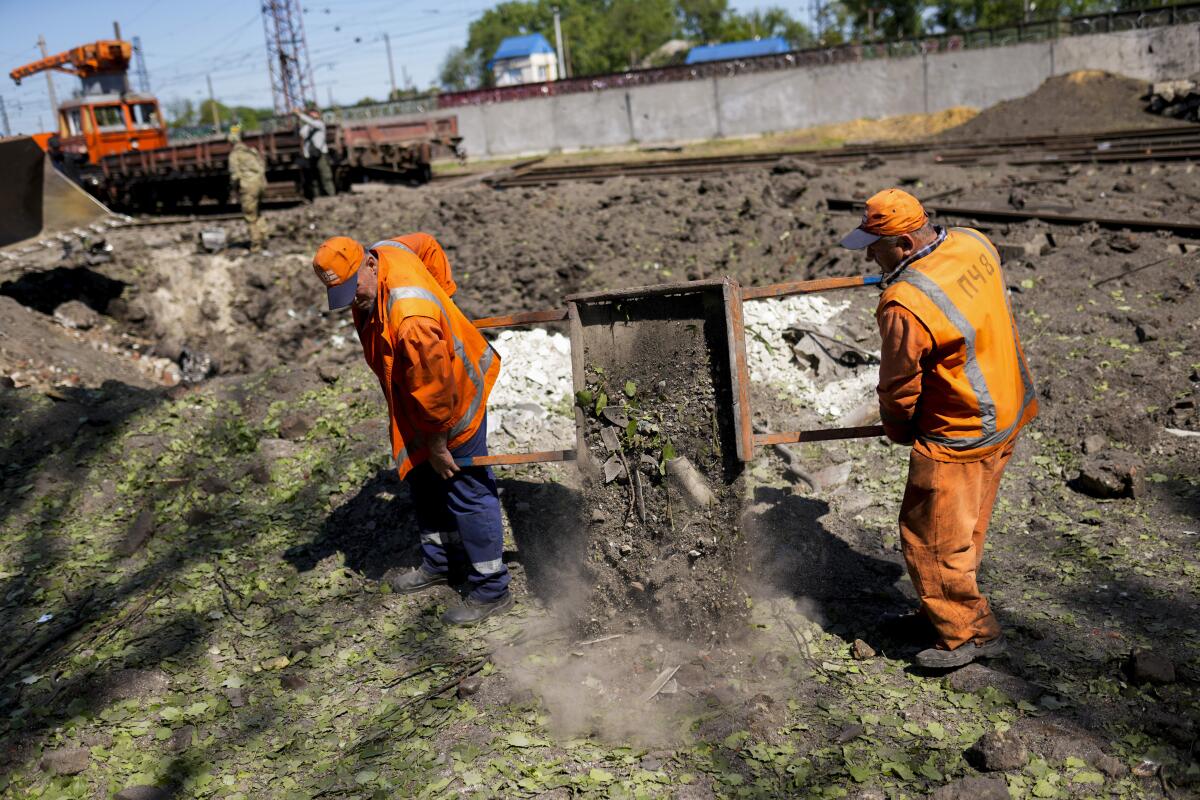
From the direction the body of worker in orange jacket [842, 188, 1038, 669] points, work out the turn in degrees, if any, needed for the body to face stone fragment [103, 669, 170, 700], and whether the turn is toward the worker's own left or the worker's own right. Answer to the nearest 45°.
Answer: approximately 45° to the worker's own left

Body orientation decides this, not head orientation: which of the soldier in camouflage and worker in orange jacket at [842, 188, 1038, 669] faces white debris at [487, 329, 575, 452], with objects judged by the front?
the worker in orange jacket

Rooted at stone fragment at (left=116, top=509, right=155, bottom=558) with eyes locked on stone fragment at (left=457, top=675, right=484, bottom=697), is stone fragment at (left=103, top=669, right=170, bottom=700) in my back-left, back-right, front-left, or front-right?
front-right

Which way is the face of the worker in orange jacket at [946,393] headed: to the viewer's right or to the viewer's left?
to the viewer's left

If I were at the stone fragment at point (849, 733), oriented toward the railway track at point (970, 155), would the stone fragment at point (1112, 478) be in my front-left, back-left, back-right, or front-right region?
front-right

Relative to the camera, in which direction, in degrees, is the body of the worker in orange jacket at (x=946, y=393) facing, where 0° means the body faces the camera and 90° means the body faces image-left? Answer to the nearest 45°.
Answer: approximately 135°

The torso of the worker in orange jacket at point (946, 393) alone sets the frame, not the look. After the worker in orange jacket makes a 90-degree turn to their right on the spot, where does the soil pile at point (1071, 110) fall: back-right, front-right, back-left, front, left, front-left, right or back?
front-left

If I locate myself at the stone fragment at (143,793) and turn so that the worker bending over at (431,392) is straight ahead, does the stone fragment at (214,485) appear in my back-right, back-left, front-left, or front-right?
front-left
